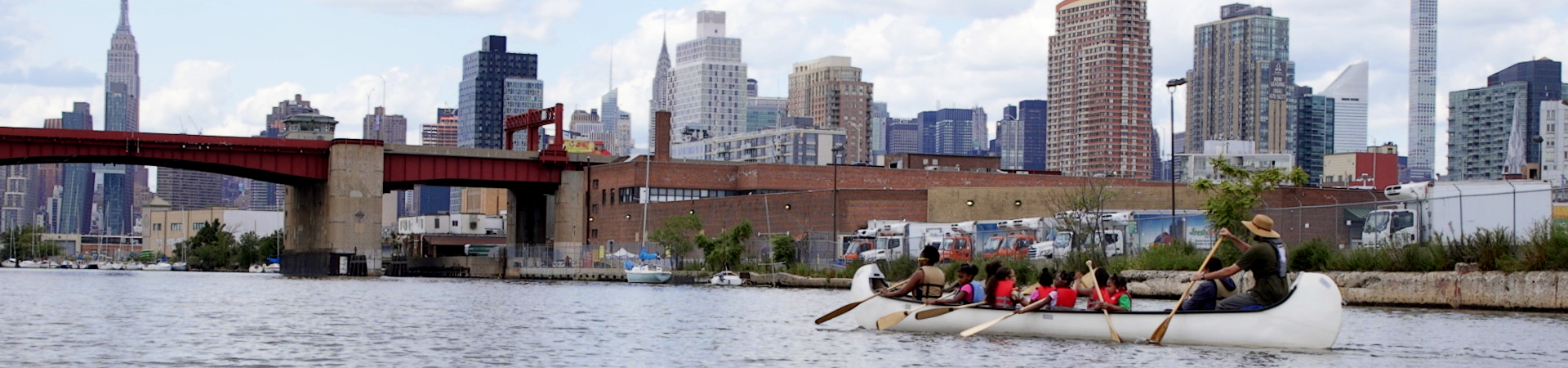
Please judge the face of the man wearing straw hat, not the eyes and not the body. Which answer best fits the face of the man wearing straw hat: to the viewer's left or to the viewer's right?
to the viewer's left

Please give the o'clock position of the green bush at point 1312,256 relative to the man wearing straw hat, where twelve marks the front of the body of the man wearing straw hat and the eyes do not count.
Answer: The green bush is roughly at 3 o'clock from the man wearing straw hat.

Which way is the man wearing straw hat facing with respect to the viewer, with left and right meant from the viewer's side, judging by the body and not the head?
facing to the left of the viewer
